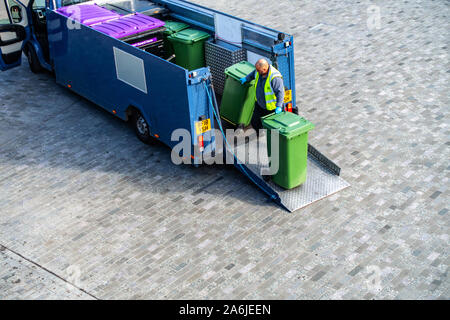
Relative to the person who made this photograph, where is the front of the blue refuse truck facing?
facing away from the viewer and to the left of the viewer

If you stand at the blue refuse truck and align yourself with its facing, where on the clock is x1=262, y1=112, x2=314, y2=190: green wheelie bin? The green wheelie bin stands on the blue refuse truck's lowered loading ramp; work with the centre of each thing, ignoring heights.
The green wheelie bin is roughly at 6 o'clock from the blue refuse truck.
